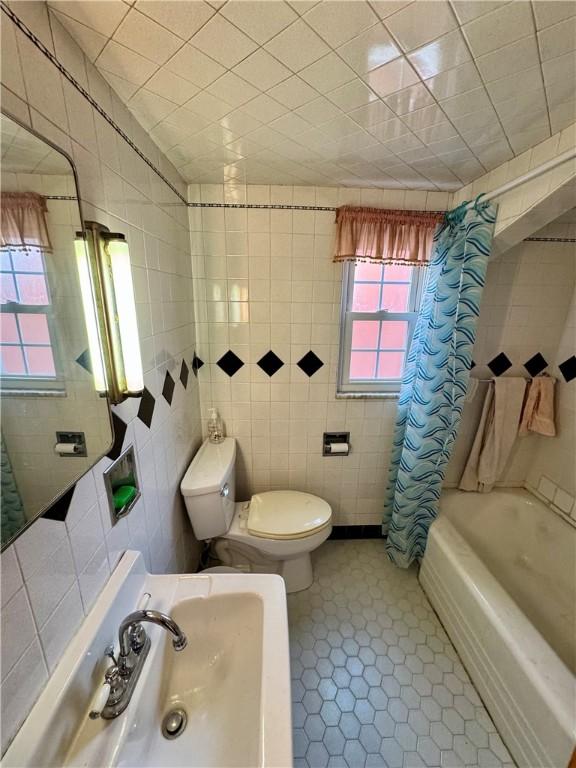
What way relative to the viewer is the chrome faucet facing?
to the viewer's right

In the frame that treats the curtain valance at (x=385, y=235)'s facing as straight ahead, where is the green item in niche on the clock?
The green item in niche is roughly at 1 o'clock from the curtain valance.

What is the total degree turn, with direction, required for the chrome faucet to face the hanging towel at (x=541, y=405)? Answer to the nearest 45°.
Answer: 0° — it already faces it

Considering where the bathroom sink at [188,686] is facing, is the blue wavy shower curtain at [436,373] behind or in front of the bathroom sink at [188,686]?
in front

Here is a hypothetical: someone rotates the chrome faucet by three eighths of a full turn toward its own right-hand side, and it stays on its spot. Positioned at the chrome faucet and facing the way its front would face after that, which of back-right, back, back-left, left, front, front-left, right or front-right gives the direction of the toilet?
back

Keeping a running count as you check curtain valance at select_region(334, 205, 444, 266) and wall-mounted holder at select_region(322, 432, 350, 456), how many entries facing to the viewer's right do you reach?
0

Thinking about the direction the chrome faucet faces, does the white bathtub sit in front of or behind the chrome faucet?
in front

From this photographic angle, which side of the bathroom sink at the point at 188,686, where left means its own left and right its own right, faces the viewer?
right

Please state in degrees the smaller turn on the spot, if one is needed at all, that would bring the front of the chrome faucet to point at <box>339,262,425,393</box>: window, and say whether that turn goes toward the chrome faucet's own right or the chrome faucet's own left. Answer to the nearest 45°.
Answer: approximately 45° to the chrome faucet's own left
